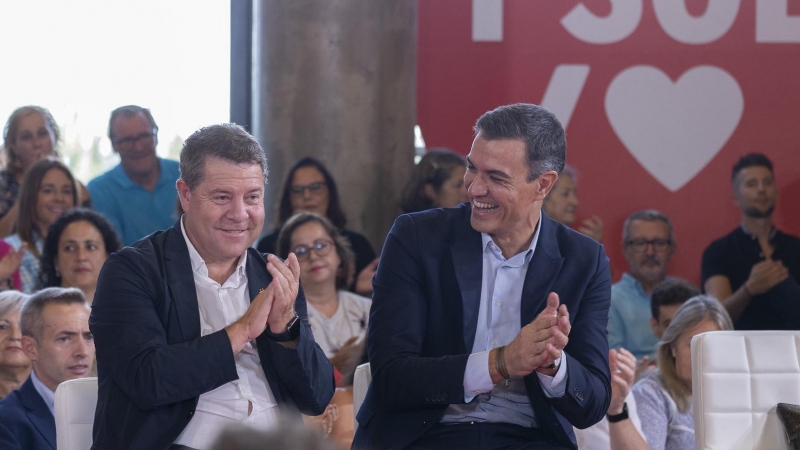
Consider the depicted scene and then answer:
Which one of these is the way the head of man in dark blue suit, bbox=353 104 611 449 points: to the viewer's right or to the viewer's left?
to the viewer's left

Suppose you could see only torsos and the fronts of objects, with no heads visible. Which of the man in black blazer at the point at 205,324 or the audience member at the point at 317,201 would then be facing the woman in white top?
the audience member

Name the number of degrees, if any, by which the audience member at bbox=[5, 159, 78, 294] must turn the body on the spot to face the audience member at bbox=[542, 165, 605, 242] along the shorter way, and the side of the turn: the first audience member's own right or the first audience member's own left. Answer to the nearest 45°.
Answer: approximately 45° to the first audience member's own left

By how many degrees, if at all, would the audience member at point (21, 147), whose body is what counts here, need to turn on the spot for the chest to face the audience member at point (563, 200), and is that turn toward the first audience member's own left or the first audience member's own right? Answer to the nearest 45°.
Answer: approximately 45° to the first audience member's own left

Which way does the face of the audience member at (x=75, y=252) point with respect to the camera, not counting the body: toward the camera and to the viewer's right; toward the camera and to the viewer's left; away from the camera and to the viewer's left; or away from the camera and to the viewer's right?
toward the camera and to the viewer's right

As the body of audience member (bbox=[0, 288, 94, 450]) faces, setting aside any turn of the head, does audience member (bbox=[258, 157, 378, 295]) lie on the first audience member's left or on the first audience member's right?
on the first audience member's left

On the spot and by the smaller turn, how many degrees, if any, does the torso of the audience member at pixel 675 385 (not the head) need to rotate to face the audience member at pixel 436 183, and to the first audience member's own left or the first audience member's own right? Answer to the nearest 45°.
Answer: approximately 180°

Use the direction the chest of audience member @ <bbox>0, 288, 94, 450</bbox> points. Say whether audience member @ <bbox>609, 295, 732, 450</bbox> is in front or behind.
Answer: in front

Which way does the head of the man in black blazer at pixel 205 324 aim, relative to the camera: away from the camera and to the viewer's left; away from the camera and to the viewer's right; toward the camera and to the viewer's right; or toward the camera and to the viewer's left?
toward the camera and to the viewer's right

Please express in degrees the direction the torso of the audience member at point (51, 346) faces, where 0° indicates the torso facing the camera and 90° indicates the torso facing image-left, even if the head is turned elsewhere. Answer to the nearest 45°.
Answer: approximately 315°

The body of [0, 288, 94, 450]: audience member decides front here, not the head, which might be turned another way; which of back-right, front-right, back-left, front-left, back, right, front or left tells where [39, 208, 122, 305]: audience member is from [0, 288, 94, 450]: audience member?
back-left

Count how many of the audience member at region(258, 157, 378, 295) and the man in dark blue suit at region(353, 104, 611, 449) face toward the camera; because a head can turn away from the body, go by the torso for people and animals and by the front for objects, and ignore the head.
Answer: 2

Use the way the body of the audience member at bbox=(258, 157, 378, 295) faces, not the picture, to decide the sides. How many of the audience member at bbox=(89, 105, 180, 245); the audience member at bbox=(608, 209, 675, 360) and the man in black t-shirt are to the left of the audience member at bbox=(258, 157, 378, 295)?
2
